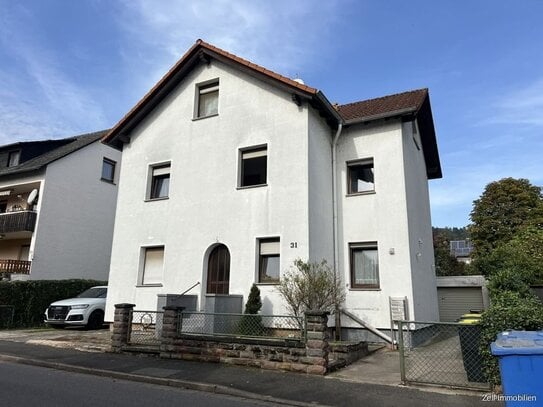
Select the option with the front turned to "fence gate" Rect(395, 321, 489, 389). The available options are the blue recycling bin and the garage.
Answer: the garage

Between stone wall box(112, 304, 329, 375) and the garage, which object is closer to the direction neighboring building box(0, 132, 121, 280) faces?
the stone wall

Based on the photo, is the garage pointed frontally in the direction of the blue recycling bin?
yes

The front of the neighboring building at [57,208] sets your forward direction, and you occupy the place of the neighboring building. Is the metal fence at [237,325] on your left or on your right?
on your left

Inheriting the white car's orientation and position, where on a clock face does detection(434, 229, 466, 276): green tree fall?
The green tree is roughly at 7 o'clock from the white car.

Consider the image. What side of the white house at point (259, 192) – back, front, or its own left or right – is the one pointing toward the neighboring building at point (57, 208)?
right

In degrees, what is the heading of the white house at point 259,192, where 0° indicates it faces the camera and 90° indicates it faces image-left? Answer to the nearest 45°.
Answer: approximately 45°

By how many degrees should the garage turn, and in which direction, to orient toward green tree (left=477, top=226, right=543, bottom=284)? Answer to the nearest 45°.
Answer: approximately 135° to its left

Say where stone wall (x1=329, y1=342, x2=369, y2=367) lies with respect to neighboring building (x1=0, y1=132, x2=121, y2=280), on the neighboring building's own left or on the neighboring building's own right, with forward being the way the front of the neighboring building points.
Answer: on the neighboring building's own left

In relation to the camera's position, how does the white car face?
facing the viewer and to the left of the viewer

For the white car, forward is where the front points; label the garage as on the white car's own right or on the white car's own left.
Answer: on the white car's own left

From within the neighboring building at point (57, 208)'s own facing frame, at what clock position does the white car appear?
The white car is roughly at 10 o'clock from the neighboring building.

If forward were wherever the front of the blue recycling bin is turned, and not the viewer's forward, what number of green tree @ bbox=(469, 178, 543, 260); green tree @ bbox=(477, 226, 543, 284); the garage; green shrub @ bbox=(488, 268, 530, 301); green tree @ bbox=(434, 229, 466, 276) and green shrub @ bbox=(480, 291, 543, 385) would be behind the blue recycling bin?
6

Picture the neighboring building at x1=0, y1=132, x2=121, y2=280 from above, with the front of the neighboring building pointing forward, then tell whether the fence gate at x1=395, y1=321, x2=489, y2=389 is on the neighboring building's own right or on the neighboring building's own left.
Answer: on the neighboring building's own left

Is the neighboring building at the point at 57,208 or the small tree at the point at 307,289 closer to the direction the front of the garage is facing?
the small tree

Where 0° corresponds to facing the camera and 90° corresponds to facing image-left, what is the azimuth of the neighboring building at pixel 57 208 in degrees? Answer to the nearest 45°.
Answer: approximately 45°

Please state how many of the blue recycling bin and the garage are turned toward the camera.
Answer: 2

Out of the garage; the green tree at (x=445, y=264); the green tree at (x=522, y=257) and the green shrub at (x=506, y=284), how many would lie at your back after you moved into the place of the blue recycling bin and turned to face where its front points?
4

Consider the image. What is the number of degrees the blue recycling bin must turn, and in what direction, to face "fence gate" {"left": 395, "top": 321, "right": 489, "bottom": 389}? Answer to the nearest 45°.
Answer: approximately 180°
